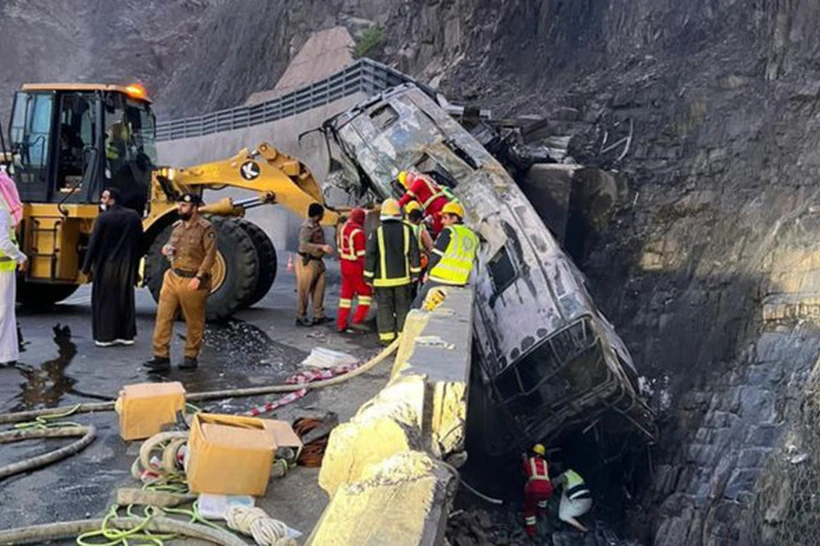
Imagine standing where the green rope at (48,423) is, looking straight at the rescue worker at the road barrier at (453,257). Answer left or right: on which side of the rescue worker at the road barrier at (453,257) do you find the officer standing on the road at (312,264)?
left

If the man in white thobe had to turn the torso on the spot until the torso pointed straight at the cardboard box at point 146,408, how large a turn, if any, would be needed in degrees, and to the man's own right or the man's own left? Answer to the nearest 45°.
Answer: approximately 90° to the man's own right

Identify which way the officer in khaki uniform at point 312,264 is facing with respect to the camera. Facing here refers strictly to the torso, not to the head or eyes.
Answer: to the viewer's right

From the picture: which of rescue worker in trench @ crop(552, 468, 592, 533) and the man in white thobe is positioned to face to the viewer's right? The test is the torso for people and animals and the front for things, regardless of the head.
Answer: the man in white thobe

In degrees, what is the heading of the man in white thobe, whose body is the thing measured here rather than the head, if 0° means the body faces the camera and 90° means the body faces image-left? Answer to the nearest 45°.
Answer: approximately 270°

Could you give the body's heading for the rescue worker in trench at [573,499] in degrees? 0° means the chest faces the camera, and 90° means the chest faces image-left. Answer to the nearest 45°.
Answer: approximately 90°

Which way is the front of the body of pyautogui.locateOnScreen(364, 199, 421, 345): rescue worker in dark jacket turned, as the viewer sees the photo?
away from the camera

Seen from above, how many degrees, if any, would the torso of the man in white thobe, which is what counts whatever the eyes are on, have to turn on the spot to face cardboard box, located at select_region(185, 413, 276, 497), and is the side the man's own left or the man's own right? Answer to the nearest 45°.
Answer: approximately 90° to the man's own right
